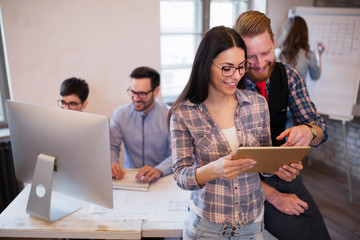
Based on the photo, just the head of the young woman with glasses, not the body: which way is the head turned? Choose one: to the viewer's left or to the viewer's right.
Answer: to the viewer's right

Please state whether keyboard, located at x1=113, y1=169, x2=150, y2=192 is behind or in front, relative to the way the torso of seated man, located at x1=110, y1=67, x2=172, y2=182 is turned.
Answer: in front

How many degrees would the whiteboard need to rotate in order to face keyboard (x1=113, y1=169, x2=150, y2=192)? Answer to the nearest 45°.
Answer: approximately 45° to its right

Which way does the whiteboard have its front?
toward the camera

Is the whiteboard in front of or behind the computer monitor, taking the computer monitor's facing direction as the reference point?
in front

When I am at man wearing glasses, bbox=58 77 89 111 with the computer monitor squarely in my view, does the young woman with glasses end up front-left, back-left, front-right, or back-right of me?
front-left

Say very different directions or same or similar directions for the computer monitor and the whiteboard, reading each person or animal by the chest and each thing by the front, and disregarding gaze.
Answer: very different directions

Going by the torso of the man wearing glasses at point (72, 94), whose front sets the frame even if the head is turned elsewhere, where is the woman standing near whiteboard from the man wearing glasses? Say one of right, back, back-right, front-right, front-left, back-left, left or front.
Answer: back-left

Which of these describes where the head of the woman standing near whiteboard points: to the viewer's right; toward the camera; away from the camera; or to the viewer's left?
away from the camera

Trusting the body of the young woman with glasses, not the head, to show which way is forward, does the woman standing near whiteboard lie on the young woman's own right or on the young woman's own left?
on the young woman's own left

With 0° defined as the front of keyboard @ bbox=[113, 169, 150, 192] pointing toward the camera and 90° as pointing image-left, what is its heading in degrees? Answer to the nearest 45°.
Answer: approximately 180°

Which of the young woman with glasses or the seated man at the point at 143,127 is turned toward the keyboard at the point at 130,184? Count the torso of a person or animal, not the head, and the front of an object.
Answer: the seated man

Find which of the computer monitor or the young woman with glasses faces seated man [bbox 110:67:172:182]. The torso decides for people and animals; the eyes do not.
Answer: the computer monitor

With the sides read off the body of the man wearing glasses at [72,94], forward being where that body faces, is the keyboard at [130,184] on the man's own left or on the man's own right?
on the man's own left
